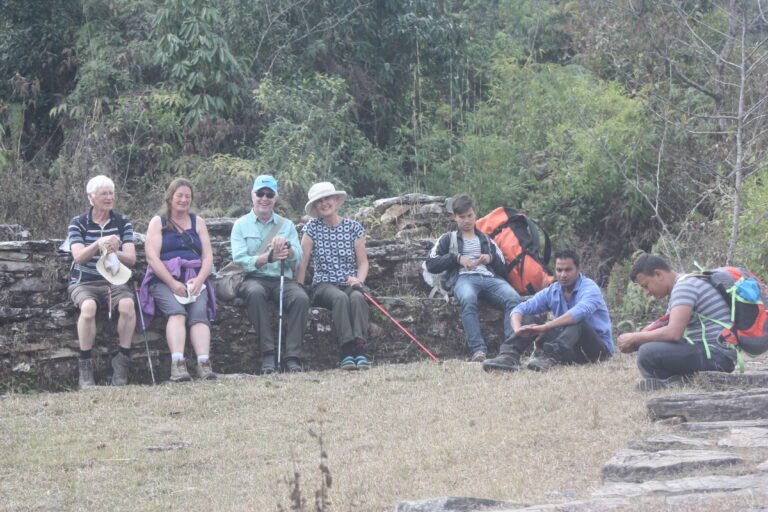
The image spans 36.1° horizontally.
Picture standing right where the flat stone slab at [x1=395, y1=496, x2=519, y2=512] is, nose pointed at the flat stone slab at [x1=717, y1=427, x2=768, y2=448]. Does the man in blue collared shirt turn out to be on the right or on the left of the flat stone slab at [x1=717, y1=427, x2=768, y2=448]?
left

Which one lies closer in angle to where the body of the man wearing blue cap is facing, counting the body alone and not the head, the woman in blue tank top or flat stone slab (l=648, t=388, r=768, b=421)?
the flat stone slab

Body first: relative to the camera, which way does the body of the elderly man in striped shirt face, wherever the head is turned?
toward the camera

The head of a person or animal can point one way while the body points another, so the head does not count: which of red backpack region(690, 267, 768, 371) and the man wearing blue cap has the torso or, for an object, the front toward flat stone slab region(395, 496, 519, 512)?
the man wearing blue cap

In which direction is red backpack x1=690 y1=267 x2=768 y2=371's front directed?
to the viewer's right

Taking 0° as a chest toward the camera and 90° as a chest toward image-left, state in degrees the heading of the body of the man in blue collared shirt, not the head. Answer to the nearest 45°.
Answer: approximately 45°

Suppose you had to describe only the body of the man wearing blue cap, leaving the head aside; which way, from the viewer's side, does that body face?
toward the camera

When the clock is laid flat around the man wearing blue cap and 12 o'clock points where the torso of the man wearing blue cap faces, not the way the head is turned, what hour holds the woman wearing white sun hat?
The woman wearing white sun hat is roughly at 8 o'clock from the man wearing blue cap.

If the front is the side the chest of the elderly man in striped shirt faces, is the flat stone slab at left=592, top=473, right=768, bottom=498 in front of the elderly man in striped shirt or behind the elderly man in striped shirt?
in front

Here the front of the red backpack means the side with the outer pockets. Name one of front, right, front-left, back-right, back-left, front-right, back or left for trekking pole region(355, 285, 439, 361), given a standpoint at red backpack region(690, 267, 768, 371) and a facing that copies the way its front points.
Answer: back-left

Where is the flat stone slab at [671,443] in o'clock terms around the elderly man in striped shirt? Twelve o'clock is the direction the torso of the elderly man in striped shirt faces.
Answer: The flat stone slab is roughly at 11 o'clock from the elderly man in striped shirt.

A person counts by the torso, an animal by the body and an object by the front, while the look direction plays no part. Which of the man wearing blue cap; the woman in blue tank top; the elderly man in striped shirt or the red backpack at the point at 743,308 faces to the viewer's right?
the red backpack

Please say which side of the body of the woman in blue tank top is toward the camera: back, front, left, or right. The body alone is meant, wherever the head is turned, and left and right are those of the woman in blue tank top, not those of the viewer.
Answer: front
